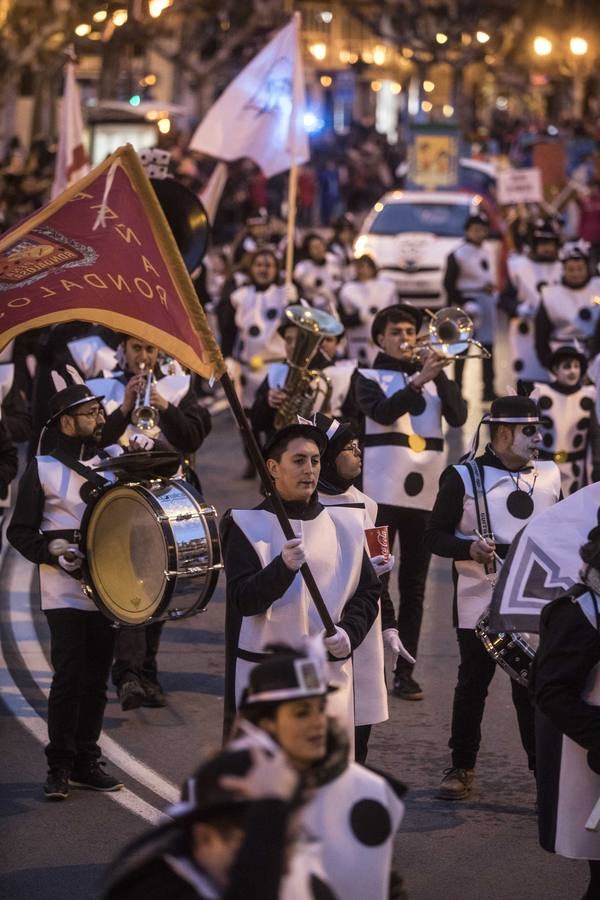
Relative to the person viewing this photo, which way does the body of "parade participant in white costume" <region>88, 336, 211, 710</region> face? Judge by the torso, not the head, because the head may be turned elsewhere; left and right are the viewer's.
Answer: facing the viewer

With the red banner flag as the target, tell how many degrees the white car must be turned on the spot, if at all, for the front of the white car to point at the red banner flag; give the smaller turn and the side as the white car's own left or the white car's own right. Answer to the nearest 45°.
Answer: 0° — it already faces it

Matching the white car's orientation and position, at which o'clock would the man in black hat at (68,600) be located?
The man in black hat is roughly at 12 o'clock from the white car.

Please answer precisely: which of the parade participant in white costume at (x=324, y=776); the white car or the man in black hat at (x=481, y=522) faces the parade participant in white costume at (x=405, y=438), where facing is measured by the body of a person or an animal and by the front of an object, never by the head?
the white car

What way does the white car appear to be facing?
toward the camera

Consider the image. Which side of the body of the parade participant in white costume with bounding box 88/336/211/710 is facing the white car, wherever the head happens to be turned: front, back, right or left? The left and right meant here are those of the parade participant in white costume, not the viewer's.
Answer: back

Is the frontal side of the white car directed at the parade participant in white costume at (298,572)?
yes

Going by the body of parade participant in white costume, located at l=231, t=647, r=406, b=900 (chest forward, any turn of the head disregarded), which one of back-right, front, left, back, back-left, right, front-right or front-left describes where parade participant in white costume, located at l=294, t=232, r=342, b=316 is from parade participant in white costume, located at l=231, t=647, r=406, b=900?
back-left

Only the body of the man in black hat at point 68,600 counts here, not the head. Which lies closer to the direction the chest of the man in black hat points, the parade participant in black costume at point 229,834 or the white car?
the parade participant in black costume

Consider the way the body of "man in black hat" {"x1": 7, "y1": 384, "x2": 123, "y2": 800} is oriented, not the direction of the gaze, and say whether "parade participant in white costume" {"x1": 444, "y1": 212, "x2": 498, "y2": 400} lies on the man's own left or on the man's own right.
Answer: on the man's own left

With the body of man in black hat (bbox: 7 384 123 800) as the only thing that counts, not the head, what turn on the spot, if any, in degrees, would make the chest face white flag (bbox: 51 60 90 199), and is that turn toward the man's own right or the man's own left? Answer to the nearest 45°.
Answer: approximately 135° to the man's own left

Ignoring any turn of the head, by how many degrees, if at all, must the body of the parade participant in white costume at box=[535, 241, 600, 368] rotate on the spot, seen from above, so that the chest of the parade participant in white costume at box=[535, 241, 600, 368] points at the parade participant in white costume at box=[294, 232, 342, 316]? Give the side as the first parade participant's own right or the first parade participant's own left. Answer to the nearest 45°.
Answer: approximately 135° to the first parade participant's own right

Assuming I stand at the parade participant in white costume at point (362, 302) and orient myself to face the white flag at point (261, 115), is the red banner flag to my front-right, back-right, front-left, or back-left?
front-left

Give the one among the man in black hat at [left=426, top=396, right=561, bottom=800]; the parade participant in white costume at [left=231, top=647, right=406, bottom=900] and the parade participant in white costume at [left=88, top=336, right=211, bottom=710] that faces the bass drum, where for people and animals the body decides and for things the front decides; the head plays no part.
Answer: the parade participant in white costume at [left=88, top=336, right=211, bottom=710]

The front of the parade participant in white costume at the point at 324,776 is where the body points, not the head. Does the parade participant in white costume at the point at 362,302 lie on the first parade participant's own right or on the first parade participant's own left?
on the first parade participant's own left

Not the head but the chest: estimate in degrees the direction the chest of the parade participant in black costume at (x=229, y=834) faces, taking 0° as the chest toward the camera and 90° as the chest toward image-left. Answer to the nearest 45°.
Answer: approximately 315°
